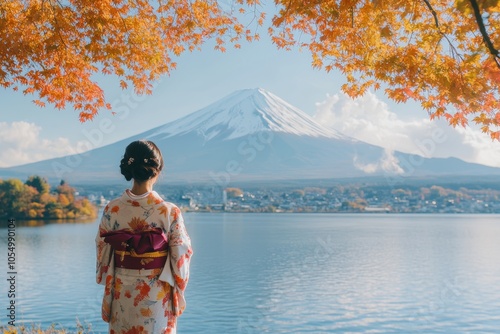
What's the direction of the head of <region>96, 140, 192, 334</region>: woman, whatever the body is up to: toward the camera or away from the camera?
away from the camera

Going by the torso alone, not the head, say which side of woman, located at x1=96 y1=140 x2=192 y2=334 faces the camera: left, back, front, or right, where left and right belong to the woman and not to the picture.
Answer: back
